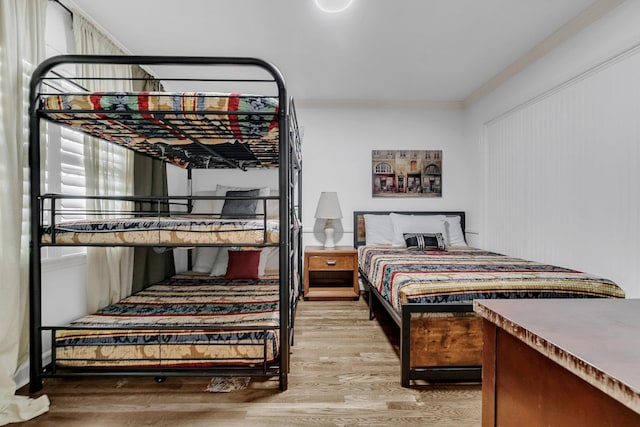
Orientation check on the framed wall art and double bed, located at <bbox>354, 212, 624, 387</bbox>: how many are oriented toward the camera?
2

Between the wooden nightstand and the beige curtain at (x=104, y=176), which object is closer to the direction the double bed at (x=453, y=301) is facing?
the beige curtain

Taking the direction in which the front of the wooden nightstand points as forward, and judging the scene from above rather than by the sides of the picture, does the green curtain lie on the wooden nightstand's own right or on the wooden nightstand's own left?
on the wooden nightstand's own right

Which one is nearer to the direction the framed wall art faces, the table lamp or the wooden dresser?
the wooden dresser

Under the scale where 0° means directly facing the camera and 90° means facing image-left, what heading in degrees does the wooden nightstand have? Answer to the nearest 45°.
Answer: approximately 0°

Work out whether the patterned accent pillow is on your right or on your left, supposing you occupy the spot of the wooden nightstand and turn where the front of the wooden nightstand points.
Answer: on your left

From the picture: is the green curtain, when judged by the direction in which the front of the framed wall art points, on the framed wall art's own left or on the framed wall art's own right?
on the framed wall art's own right

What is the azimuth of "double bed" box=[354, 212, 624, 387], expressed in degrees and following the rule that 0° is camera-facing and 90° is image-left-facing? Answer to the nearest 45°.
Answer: approximately 0°
